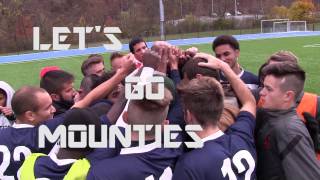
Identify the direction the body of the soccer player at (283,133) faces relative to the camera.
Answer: to the viewer's left

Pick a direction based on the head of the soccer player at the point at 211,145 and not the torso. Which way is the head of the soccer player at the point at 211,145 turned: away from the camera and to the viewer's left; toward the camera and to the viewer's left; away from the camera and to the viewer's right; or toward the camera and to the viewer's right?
away from the camera and to the viewer's left

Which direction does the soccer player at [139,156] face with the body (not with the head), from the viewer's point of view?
away from the camera

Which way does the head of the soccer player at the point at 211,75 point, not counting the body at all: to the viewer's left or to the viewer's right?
to the viewer's left

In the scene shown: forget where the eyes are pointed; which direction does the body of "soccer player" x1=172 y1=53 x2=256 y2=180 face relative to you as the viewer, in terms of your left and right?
facing away from the viewer and to the left of the viewer

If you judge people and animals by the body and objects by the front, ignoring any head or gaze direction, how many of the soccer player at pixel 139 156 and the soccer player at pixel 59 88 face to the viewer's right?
1

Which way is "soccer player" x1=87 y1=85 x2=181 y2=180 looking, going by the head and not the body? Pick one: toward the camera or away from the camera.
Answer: away from the camera

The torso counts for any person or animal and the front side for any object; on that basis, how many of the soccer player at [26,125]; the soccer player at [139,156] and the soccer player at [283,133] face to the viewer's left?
1

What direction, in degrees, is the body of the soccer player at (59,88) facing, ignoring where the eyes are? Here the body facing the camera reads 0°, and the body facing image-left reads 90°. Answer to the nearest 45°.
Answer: approximately 270°
